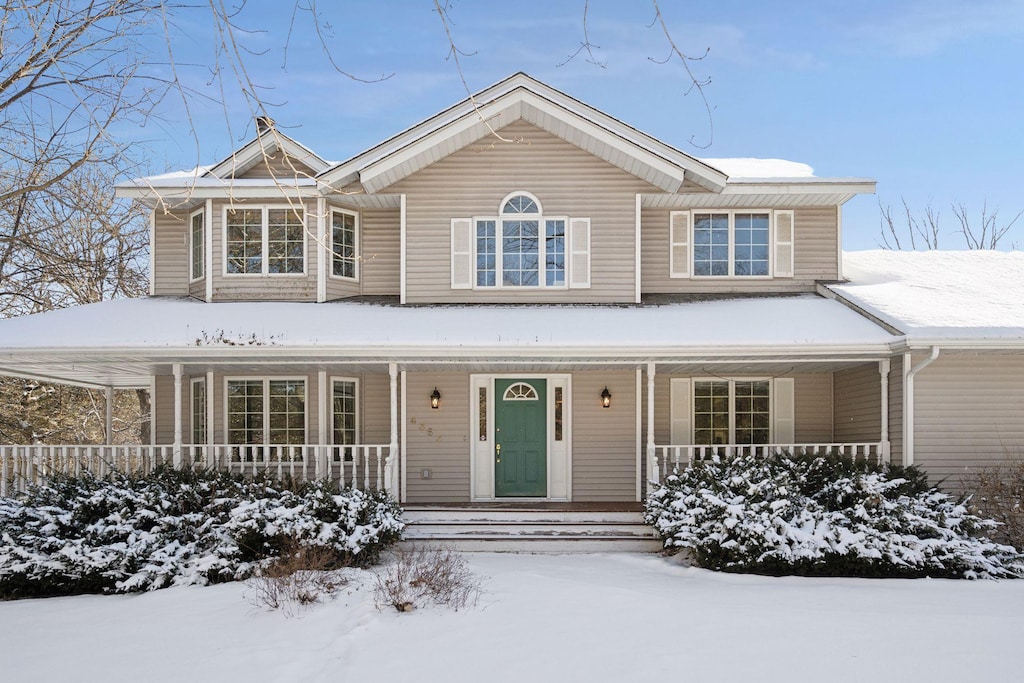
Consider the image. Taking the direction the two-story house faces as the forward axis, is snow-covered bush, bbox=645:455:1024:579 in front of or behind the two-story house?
in front

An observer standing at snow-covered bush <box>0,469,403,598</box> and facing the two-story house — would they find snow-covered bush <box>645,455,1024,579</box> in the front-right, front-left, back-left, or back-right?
front-right

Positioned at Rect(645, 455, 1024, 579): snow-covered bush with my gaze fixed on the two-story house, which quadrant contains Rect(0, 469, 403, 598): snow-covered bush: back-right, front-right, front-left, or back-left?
front-left

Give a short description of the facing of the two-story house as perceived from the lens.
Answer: facing the viewer
